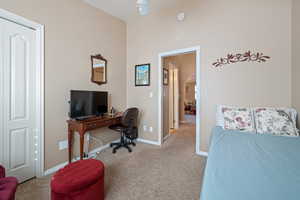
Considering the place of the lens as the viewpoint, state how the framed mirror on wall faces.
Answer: facing the viewer and to the right of the viewer

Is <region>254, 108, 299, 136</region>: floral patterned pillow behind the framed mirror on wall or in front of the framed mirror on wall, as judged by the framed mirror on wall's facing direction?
in front

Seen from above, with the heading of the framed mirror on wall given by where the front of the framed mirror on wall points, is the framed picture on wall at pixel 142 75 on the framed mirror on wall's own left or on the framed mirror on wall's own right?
on the framed mirror on wall's own left

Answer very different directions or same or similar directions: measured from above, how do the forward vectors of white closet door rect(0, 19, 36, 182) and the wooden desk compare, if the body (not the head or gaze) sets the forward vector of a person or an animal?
same or similar directions

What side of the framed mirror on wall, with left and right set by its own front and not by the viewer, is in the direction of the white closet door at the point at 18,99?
right

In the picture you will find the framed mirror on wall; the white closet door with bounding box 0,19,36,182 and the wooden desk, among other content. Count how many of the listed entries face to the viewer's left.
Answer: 0

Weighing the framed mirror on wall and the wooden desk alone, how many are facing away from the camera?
0

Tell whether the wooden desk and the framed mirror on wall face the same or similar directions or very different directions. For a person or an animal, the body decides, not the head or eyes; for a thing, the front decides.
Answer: same or similar directions

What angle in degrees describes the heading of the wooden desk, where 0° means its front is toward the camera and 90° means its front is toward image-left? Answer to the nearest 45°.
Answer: approximately 315°
